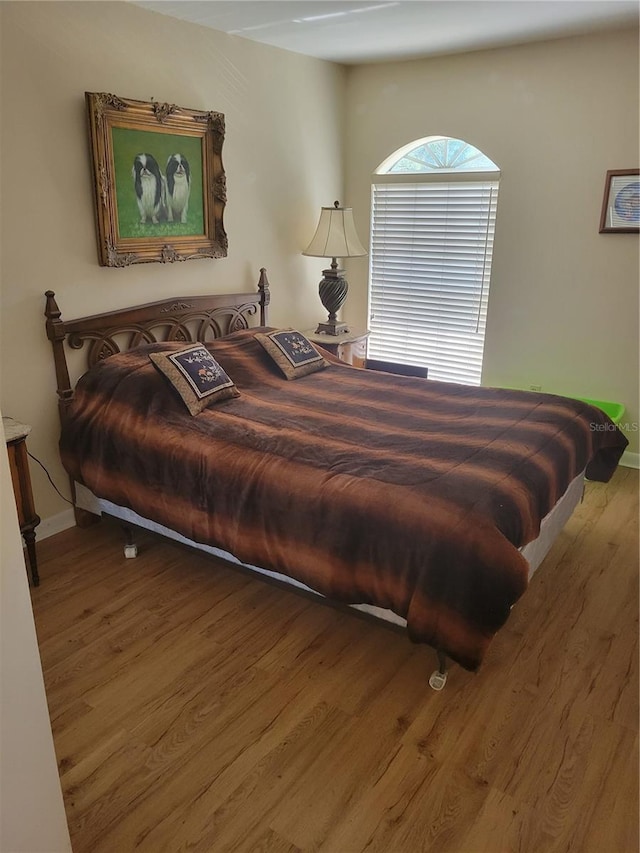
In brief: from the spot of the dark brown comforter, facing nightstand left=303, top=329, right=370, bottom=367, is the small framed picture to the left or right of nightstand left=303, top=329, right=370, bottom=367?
right

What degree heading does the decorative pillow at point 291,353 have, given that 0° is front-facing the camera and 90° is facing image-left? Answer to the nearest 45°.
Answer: approximately 315°

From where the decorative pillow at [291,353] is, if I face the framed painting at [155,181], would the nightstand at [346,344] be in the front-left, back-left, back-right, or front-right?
back-right

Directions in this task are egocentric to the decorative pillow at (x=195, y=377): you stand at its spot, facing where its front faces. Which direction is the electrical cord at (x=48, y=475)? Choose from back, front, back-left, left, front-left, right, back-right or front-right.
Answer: back-right

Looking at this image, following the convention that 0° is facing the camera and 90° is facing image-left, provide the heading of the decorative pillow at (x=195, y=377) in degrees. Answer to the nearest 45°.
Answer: approximately 315°

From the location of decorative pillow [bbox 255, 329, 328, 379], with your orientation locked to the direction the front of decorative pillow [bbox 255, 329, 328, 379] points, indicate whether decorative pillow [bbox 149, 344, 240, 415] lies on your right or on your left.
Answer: on your right

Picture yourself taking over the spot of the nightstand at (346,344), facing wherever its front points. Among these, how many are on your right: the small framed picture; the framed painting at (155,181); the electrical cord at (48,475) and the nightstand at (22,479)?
3

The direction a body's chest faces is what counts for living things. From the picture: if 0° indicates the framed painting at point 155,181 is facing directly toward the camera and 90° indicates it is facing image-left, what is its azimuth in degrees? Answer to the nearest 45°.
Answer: approximately 315°

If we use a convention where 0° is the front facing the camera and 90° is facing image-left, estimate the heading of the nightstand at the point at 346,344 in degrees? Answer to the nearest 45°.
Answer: approximately 315°

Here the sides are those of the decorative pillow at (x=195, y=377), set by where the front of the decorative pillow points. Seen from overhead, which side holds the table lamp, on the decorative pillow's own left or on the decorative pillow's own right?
on the decorative pillow's own left

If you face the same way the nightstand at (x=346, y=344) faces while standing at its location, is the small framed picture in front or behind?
in front
